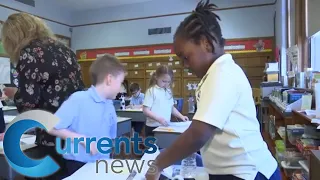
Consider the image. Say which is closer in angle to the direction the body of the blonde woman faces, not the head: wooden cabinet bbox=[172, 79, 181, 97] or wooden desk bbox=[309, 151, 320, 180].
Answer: the wooden cabinet

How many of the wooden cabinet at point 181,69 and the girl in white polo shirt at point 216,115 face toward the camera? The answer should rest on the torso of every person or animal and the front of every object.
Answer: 1

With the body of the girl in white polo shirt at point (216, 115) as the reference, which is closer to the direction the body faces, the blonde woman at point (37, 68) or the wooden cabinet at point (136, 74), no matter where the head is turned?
the blonde woman

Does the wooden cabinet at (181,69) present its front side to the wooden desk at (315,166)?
yes

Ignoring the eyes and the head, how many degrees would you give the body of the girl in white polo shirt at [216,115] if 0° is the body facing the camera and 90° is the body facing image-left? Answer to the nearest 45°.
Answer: approximately 90°

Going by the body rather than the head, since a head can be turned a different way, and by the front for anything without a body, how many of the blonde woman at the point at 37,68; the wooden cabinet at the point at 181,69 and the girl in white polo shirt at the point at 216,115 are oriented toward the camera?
1

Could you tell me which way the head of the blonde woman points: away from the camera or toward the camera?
away from the camera

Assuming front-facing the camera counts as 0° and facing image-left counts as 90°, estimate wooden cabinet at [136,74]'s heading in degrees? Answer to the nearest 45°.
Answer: approximately 0°

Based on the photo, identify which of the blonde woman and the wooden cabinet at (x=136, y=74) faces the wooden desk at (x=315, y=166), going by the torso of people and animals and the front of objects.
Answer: the wooden cabinet

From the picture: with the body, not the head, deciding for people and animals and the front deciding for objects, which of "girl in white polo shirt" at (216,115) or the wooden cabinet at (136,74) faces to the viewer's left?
the girl in white polo shirt
